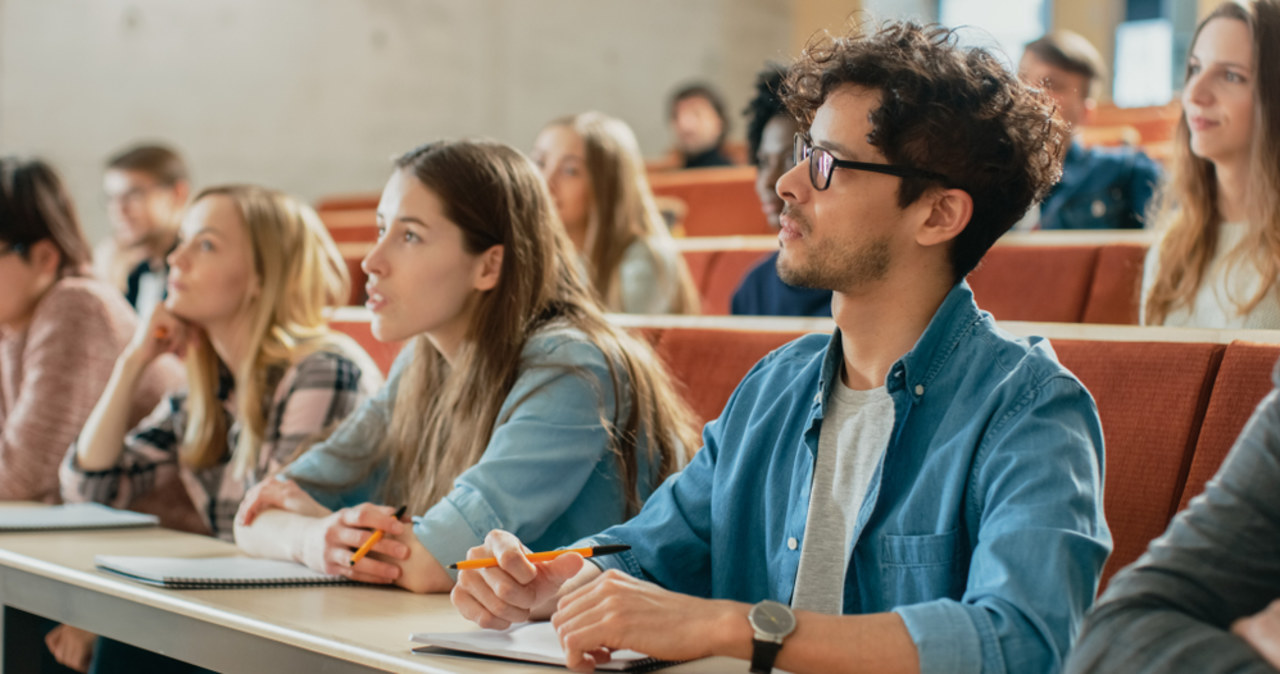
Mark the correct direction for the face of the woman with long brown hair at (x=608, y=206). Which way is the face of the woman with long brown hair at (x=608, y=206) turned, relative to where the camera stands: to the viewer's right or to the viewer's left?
to the viewer's left

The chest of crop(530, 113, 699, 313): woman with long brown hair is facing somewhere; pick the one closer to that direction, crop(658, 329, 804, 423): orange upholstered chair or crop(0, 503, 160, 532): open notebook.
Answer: the open notebook

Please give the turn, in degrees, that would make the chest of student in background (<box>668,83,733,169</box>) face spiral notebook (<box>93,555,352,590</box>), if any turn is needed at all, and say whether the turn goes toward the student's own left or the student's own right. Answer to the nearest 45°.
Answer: approximately 45° to the student's own left

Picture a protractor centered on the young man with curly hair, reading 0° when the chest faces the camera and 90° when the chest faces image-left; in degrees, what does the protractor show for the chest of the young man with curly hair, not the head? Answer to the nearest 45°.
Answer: approximately 45°

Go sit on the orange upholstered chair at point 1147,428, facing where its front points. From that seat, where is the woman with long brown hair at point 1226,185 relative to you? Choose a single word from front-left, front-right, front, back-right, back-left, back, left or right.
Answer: back-right

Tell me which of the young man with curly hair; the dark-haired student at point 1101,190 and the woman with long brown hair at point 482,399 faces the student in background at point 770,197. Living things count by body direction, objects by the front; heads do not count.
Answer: the dark-haired student

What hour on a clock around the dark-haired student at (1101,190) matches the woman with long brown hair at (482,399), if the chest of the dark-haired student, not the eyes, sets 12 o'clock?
The woman with long brown hair is roughly at 11 o'clock from the dark-haired student.

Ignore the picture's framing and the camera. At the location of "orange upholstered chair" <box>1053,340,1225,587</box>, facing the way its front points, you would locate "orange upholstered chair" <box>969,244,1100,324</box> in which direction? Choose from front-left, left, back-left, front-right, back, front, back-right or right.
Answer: back-right

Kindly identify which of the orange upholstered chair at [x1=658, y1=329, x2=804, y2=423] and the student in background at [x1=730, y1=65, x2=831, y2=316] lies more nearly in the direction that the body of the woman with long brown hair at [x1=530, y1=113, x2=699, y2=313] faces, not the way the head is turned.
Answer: the orange upholstered chair
